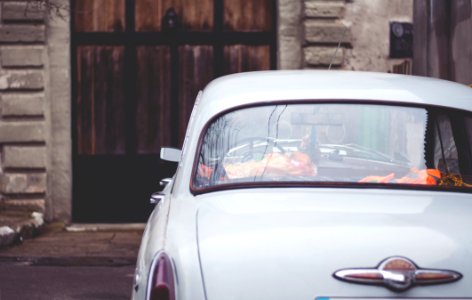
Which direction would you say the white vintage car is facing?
away from the camera

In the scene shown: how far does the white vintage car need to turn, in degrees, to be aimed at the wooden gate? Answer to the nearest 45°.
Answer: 0° — it already faces it
